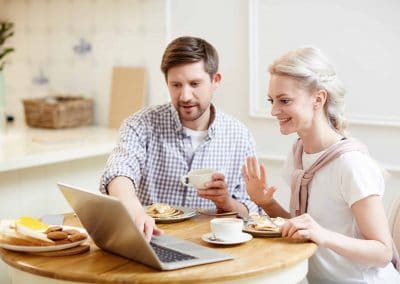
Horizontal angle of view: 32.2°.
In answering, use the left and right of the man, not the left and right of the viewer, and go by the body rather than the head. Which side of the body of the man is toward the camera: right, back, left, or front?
front

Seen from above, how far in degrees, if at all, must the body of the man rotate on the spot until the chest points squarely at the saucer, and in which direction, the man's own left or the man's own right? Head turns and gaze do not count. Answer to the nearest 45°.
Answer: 0° — they already face it

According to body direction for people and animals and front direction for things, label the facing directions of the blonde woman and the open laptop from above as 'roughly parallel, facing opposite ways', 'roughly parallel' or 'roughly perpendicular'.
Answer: roughly parallel, facing opposite ways

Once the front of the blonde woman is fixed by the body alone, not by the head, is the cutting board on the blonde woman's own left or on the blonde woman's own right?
on the blonde woman's own right

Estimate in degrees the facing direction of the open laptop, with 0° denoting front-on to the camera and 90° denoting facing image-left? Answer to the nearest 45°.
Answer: approximately 225°

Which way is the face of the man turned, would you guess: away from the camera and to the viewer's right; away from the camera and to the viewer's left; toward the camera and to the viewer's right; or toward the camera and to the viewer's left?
toward the camera and to the viewer's left

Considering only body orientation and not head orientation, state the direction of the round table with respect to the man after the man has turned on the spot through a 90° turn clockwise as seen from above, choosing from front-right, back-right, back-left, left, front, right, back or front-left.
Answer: left

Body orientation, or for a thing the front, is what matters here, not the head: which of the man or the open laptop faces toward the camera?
the man

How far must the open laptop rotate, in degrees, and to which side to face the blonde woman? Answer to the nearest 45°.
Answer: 0° — it already faces them

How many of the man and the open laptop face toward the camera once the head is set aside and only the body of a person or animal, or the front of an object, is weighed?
1

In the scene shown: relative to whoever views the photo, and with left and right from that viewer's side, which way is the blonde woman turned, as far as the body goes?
facing the viewer and to the left of the viewer

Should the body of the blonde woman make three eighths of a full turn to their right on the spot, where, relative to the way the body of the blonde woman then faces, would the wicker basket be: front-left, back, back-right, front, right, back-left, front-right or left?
front-left
